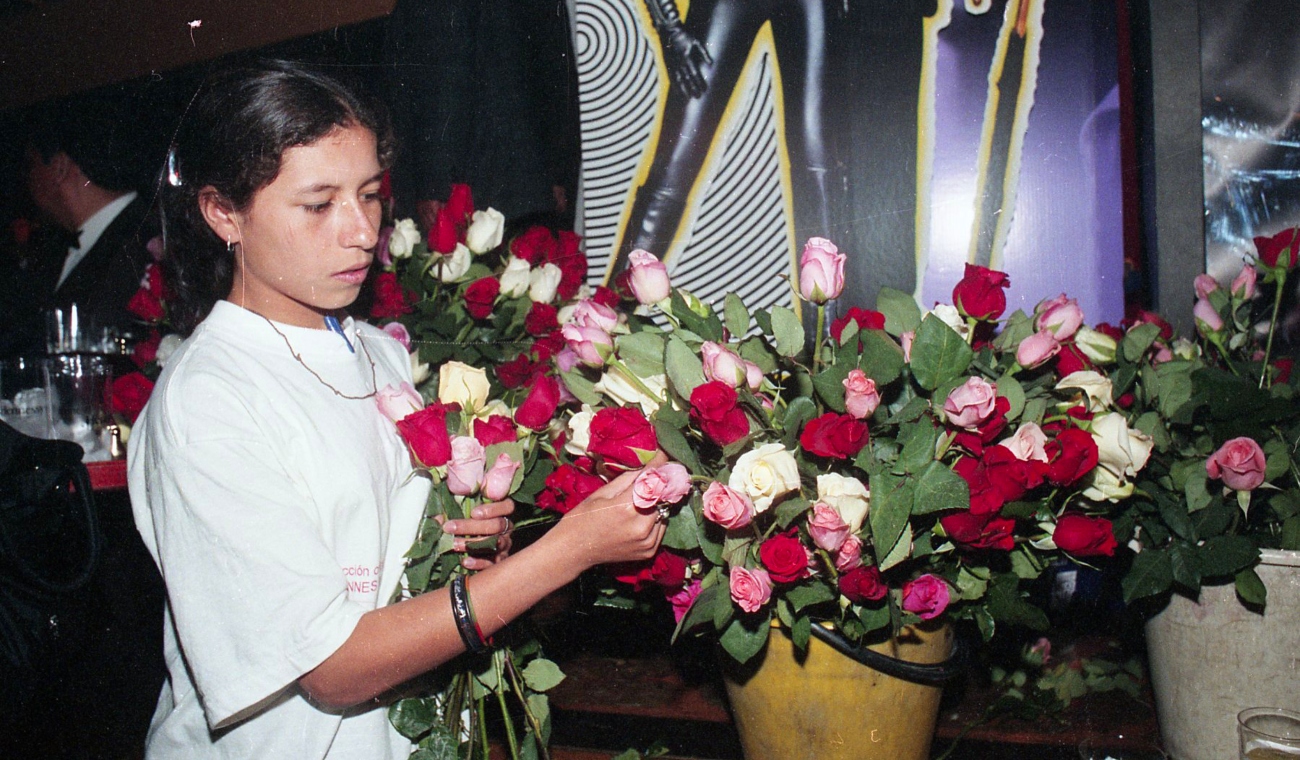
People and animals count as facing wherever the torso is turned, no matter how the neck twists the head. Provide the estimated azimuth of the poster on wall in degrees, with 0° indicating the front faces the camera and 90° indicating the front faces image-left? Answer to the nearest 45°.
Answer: approximately 0°

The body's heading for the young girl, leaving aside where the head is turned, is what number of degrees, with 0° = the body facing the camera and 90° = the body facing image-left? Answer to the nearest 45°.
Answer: approximately 315°

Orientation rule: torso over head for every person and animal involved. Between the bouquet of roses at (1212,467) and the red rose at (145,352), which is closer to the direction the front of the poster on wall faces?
the bouquet of roses

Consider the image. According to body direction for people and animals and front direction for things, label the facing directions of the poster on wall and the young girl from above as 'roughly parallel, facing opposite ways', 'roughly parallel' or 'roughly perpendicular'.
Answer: roughly perpendicular

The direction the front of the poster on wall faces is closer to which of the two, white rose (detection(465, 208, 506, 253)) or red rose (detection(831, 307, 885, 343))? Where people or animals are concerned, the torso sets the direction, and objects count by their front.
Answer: the red rose

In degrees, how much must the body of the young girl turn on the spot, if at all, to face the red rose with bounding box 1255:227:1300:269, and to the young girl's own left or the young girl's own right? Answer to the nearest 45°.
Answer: approximately 45° to the young girl's own left

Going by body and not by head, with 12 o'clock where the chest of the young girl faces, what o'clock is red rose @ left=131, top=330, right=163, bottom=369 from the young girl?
The red rose is roughly at 7 o'clock from the young girl.

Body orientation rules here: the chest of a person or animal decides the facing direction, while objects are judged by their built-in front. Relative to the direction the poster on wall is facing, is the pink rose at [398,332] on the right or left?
on its right
